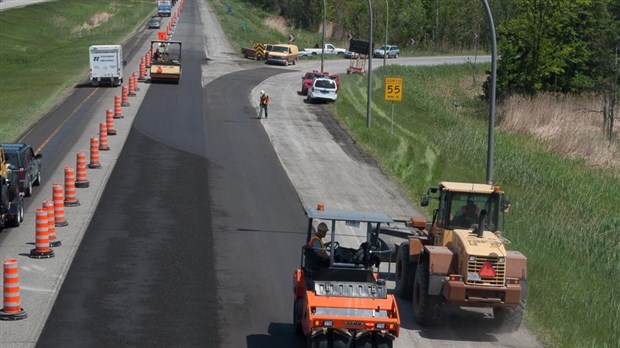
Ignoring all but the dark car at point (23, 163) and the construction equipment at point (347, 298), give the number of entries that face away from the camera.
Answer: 2

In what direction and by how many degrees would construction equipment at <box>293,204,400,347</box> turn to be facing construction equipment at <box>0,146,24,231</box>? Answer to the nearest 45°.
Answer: approximately 45° to its left

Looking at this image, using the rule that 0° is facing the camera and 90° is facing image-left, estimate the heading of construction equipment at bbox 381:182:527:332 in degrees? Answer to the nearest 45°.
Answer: approximately 135°

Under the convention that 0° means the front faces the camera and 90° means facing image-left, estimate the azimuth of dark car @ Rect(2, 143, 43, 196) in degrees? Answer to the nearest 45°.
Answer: approximately 180°

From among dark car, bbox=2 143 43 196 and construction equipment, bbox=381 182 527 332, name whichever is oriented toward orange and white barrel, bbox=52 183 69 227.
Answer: the construction equipment

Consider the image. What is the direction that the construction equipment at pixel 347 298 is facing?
away from the camera

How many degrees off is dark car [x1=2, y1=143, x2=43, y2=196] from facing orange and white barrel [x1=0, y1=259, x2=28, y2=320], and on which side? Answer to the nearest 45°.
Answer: approximately 180°
